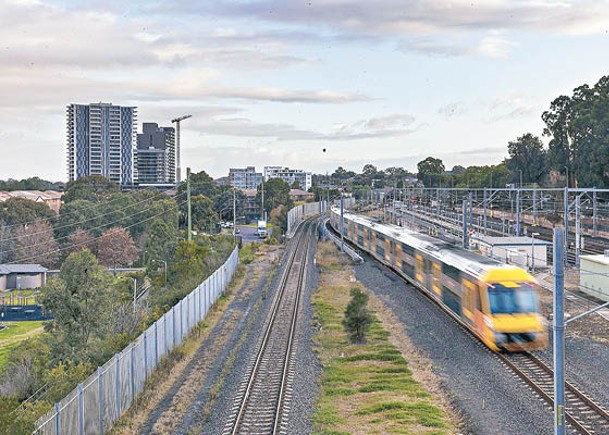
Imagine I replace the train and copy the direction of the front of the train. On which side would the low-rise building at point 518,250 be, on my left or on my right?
on my left

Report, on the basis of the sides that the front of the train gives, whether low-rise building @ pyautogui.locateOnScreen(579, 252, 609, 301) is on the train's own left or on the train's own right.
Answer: on the train's own left

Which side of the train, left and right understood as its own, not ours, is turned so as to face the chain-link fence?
right

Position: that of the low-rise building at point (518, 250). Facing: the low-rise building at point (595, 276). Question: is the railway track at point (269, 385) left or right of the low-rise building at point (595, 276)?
right

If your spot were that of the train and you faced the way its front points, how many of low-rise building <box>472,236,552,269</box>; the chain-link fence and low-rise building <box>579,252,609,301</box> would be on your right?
1

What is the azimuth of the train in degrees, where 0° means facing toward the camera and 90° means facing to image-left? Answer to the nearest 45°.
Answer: approximately 315°

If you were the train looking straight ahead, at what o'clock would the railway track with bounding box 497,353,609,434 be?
The railway track is roughly at 1 o'clock from the train.

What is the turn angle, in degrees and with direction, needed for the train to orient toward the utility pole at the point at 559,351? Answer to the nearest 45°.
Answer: approximately 45° to its right
